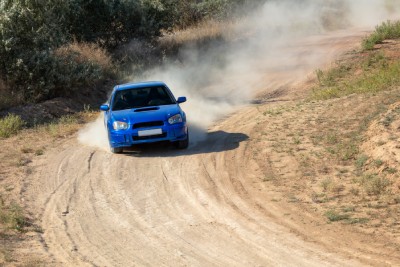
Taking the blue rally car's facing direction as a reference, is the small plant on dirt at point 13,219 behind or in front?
in front

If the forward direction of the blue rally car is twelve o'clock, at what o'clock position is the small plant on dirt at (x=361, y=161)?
The small plant on dirt is roughly at 10 o'clock from the blue rally car.

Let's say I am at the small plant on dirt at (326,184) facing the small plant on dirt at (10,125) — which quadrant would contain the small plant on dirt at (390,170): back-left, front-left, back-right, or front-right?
back-right

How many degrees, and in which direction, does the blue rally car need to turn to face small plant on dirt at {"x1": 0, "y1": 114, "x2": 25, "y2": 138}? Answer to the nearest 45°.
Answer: approximately 135° to its right

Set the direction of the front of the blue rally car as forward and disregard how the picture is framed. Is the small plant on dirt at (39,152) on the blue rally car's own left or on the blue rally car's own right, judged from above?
on the blue rally car's own right

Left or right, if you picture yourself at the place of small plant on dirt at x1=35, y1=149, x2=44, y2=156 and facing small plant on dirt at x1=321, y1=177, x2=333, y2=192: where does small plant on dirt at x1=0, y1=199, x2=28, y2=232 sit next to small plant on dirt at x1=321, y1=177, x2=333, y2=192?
right

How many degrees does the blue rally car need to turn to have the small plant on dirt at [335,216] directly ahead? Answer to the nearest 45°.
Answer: approximately 45° to its left

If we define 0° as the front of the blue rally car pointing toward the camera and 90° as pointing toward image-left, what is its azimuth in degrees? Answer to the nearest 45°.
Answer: approximately 0°

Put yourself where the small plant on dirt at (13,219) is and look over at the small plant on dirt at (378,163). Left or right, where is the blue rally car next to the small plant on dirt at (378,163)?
left

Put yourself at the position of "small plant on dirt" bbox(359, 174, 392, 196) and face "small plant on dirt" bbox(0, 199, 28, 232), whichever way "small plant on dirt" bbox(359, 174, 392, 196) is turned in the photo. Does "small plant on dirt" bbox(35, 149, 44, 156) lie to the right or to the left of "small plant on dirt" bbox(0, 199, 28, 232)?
right
